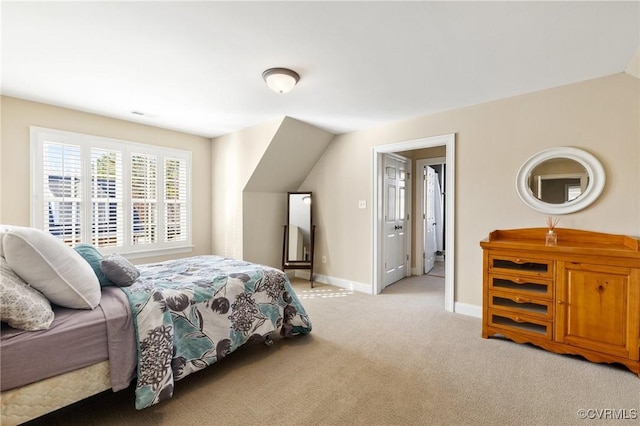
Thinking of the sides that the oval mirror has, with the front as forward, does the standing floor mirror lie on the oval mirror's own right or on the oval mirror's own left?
on the oval mirror's own right

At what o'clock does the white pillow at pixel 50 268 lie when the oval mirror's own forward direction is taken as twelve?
The white pillow is roughly at 1 o'clock from the oval mirror.

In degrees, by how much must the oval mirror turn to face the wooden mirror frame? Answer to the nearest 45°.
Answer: approximately 90° to its right

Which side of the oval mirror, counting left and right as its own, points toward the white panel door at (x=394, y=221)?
right

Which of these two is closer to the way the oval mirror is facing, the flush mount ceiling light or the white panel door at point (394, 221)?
the flush mount ceiling light

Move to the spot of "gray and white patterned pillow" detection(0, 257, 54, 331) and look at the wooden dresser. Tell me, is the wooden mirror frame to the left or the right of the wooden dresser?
left

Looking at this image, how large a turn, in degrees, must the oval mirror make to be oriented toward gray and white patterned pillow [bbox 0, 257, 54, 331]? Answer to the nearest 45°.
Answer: approximately 45° to its right

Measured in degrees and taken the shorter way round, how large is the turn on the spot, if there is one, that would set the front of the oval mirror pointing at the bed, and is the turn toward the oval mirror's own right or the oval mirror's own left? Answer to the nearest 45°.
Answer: approximately 45° to the oval mirror's own right

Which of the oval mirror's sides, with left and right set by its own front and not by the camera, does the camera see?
front

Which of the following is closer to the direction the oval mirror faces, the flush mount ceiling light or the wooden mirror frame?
the flush mount ceiling light

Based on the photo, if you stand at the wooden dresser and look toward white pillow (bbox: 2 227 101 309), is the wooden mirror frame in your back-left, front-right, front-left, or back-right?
front-right

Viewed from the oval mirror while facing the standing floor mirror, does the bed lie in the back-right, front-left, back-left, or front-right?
front-left

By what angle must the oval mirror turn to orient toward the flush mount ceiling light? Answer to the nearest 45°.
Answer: approximately 45° to its right

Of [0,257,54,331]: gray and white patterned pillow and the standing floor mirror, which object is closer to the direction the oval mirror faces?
the gray and white patterned pillow
